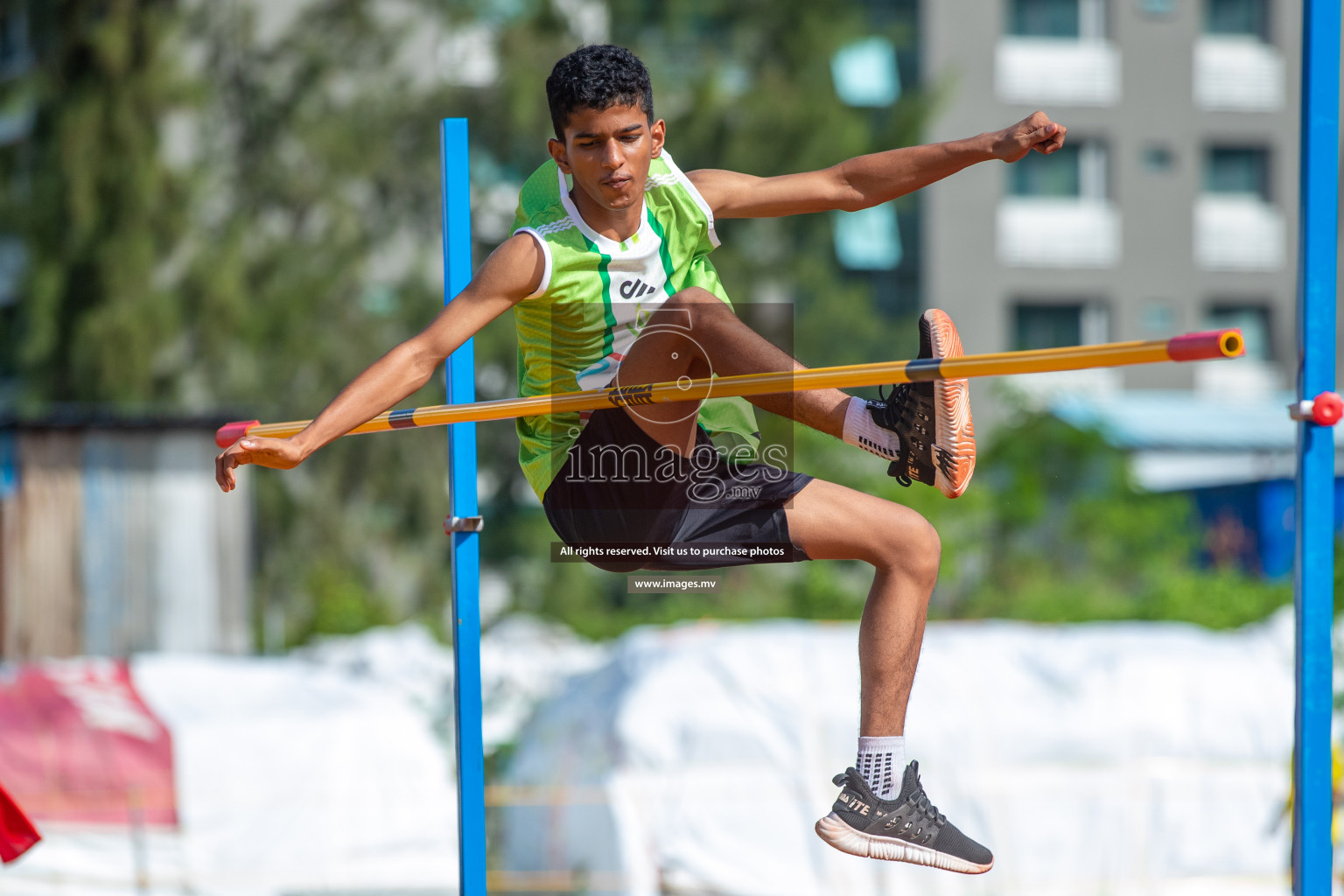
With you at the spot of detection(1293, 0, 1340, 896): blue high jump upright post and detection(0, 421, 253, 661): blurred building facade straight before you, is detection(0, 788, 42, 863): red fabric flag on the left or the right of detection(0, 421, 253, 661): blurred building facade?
left

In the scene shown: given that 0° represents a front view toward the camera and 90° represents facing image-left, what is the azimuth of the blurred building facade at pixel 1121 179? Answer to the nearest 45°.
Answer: approximately 0°

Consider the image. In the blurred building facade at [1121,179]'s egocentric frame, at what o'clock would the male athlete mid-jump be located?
The male athlete mid-jump is roughly at 12 o'clock from the blurred building facade.

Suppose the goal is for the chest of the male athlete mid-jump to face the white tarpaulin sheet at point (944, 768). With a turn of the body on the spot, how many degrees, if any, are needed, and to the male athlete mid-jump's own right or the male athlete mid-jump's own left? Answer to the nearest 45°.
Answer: approximately 135° to the male athlete mid-jump's own left

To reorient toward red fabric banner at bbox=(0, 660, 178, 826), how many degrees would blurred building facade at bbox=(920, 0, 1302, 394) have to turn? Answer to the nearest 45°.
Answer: approximately 45° to its right

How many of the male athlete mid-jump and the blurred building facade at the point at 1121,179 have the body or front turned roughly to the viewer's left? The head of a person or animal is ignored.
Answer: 0

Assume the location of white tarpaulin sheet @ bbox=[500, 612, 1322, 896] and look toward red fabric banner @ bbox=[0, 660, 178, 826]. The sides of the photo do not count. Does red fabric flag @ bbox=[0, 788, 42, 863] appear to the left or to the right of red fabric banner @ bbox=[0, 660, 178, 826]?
left

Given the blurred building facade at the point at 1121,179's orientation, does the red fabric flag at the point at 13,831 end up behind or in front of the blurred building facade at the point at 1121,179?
in front

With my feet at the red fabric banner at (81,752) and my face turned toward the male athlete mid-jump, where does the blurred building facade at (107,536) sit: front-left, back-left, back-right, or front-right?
back-left

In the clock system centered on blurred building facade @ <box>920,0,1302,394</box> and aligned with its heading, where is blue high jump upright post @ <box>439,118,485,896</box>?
The blue high jump upright post is roughly at 12 o'clock from the blurred building facade.
